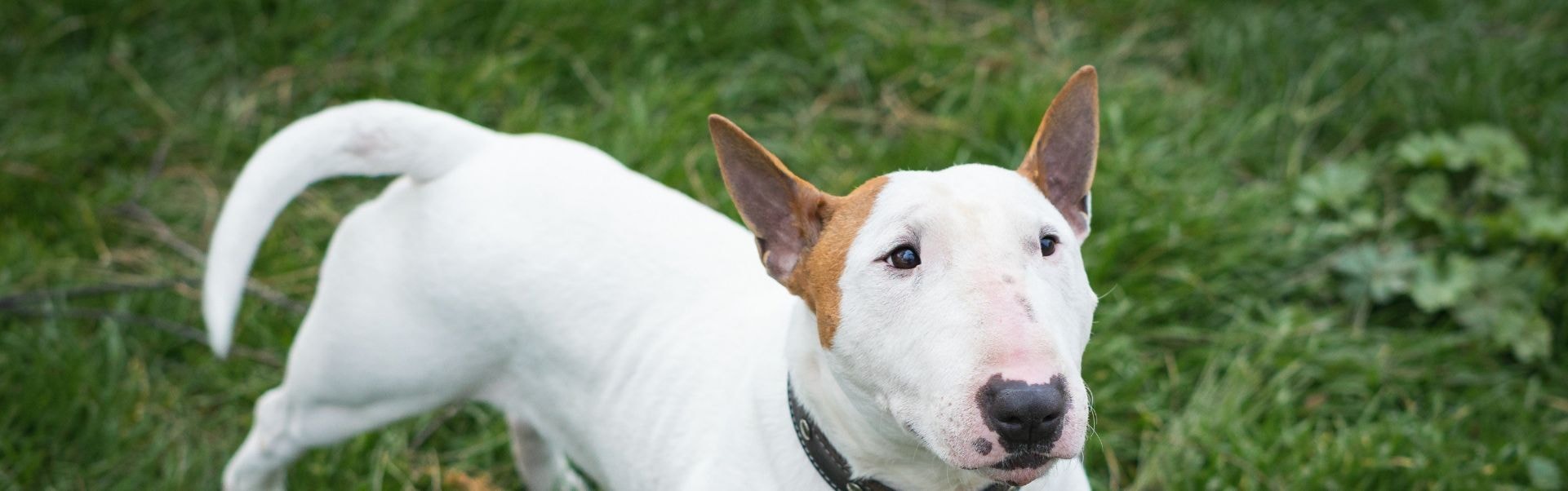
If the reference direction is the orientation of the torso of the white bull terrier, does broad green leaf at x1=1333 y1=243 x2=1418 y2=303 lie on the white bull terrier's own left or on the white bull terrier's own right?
on the white bull terrier's own left

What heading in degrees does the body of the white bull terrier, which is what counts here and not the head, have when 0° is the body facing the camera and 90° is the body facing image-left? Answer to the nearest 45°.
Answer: approximately 315°

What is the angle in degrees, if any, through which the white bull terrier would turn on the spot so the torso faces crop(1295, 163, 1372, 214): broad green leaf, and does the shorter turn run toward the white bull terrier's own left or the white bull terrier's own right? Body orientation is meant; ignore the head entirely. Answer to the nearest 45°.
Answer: approximately 90° to the white bull terrier's own left

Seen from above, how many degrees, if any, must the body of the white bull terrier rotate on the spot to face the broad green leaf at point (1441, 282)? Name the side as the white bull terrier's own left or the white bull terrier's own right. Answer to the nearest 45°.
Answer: approximately 45° to the white bull terrier's own left
